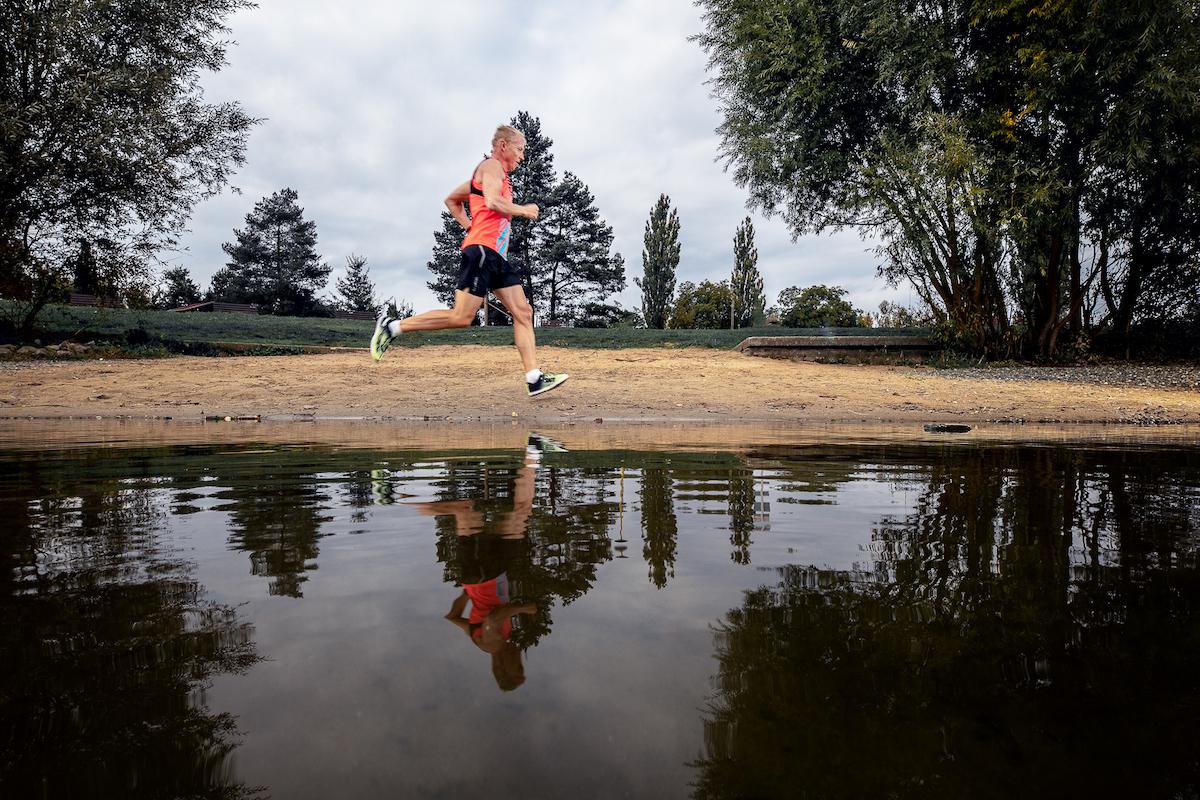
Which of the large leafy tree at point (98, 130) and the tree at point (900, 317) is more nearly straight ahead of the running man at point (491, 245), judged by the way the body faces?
the tree

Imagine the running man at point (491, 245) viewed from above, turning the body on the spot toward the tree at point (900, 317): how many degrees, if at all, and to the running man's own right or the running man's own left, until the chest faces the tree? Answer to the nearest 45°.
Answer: approximately 45° to the running man's own left

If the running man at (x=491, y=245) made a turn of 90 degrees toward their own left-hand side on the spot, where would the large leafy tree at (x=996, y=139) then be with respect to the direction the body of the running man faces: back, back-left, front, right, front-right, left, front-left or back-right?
front-right

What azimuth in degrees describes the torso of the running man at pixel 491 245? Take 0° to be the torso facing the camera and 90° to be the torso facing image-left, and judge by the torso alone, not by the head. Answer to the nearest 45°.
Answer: approximately 270°

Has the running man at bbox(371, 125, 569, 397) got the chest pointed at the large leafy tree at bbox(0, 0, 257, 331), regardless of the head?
no

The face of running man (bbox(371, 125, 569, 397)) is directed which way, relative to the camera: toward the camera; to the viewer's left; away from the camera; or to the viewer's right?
to the viewer's right
